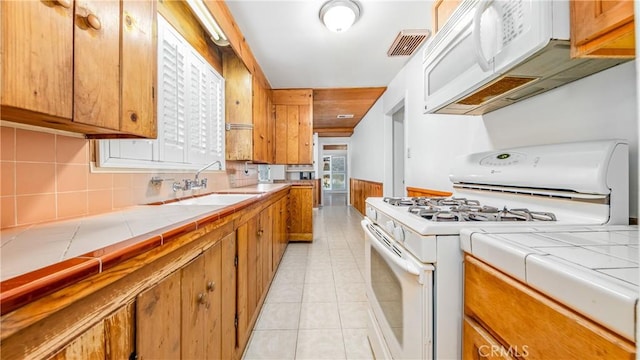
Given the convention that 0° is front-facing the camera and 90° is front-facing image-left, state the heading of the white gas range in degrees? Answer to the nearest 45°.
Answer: approximately 45°

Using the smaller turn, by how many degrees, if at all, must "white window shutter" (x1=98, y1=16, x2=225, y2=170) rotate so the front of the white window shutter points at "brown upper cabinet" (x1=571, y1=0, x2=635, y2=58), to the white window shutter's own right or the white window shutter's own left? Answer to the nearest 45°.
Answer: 0° — it already faces it

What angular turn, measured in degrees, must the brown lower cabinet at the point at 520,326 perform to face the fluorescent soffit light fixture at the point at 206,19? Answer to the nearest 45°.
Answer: approximately 45° to its right

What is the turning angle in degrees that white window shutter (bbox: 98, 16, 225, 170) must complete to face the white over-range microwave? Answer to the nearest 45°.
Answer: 0° — it already faces it

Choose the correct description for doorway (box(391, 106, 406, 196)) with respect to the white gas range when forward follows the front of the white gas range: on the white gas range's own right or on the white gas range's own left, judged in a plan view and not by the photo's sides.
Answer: on the white gas range's own right

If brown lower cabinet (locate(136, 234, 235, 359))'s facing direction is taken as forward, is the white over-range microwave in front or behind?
in front

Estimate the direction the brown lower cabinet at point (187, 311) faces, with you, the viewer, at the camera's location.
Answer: facing the viewer and to the right of the viewer

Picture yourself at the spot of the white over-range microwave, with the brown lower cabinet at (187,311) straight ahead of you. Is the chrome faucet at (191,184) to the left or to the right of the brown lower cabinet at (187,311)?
right

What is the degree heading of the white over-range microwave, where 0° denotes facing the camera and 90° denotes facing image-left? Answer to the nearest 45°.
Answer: approximately 45°
